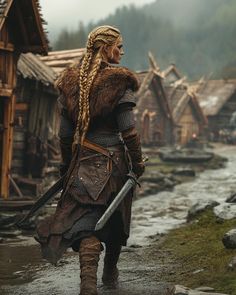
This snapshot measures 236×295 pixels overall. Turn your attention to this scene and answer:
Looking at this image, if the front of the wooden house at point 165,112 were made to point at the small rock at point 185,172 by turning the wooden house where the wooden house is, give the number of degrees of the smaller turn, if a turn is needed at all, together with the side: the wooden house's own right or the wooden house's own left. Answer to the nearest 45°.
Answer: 0° — it already faces it

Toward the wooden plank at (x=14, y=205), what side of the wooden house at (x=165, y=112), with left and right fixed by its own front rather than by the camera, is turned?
front

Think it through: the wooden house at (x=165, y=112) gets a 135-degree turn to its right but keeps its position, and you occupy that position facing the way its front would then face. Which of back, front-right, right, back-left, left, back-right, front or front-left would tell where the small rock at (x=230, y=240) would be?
back-left

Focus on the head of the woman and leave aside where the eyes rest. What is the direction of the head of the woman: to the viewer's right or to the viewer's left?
to the viewer's right

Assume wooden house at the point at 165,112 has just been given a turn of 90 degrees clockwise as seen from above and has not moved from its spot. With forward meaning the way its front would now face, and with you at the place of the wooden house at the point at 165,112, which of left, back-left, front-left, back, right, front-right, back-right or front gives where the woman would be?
left

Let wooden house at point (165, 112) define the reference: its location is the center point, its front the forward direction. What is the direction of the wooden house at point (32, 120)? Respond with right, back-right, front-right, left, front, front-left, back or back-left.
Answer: front

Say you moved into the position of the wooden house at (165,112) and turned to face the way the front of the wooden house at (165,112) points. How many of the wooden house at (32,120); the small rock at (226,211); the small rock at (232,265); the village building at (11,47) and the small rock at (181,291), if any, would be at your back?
0

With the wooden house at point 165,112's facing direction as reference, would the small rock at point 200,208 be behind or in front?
in front

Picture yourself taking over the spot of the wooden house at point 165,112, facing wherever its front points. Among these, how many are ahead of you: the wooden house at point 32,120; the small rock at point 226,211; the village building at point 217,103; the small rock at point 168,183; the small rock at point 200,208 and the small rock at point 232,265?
5

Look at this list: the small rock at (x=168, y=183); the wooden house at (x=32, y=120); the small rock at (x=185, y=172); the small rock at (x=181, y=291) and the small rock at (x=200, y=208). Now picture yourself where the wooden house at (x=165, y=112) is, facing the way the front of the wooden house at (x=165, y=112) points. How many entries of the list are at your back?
0

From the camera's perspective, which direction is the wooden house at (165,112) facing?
toward the camera

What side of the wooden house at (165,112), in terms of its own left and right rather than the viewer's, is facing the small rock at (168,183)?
front

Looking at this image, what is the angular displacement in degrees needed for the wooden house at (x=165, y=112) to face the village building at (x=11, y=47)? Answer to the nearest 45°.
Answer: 0° — it already faces it
